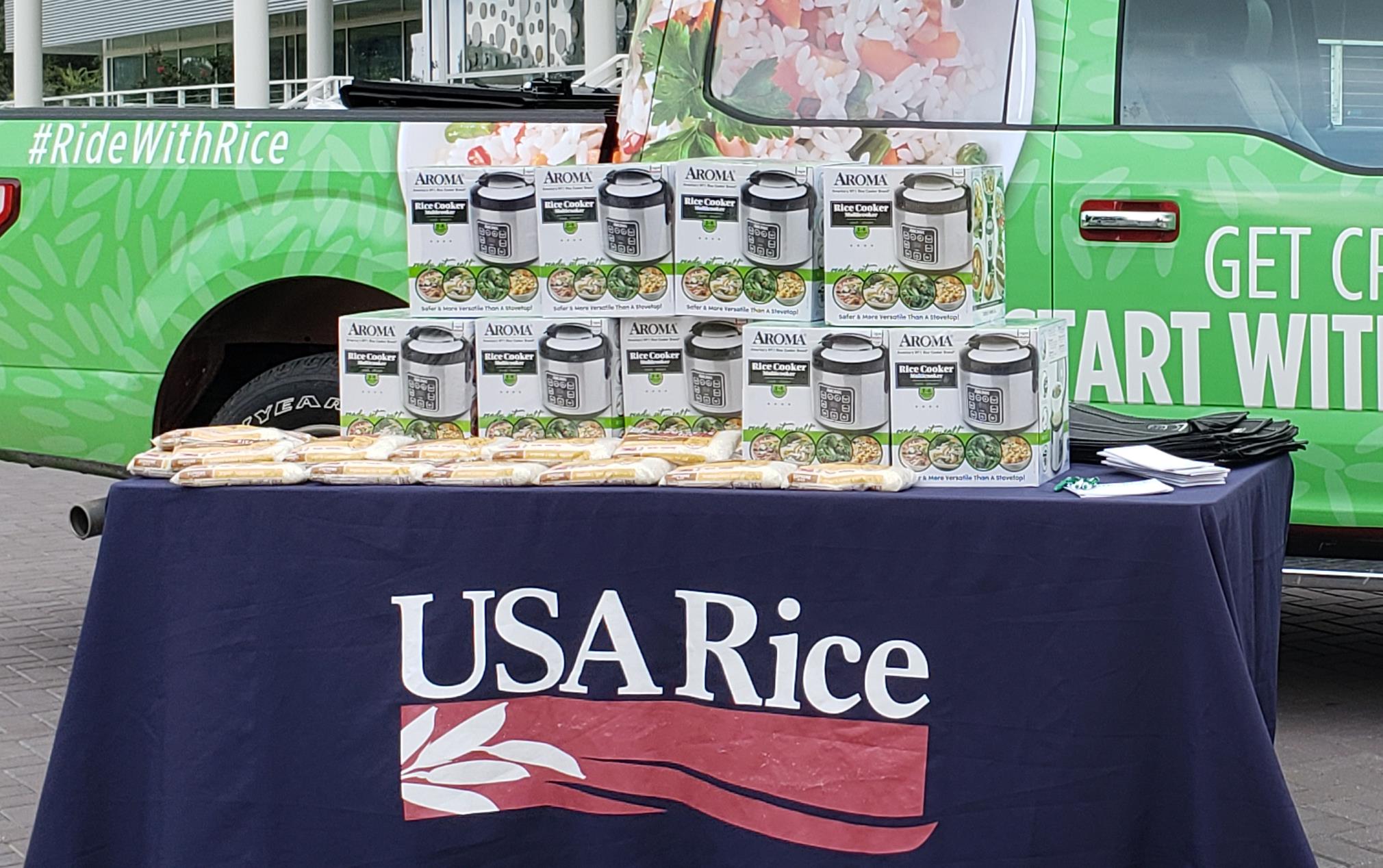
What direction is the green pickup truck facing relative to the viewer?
to the viewer's right

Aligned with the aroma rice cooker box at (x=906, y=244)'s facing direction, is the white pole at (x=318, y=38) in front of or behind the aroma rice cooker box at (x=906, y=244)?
behind

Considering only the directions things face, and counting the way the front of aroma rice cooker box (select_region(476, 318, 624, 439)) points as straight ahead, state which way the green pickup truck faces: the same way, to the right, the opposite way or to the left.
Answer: to the left

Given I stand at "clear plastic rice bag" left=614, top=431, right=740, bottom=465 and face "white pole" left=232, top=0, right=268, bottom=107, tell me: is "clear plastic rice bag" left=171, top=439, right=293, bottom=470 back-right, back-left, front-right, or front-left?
front-left

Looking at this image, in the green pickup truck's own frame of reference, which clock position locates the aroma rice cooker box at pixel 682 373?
The aroma rice cooker box is roughly at 4 o'clock from the green pickup truck.

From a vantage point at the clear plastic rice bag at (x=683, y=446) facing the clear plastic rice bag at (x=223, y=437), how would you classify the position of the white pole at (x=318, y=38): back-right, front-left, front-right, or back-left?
front-right

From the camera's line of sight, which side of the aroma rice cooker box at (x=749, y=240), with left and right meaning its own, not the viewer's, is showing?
front

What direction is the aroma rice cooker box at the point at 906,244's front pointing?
toward the camera

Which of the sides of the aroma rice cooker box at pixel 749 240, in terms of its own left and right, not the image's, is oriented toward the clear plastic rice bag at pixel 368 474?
right

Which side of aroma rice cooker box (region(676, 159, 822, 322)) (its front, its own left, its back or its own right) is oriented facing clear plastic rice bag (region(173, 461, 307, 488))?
right

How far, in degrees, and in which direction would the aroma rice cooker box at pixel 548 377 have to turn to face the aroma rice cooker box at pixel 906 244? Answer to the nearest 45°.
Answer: approximately 45° to its left

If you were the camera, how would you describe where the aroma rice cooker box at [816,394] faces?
facing the viewer

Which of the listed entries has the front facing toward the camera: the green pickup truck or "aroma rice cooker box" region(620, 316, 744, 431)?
the aroma rice cooker box

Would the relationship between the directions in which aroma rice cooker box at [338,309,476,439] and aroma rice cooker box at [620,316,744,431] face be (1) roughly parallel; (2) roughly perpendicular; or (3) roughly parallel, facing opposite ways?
roughly parallel
